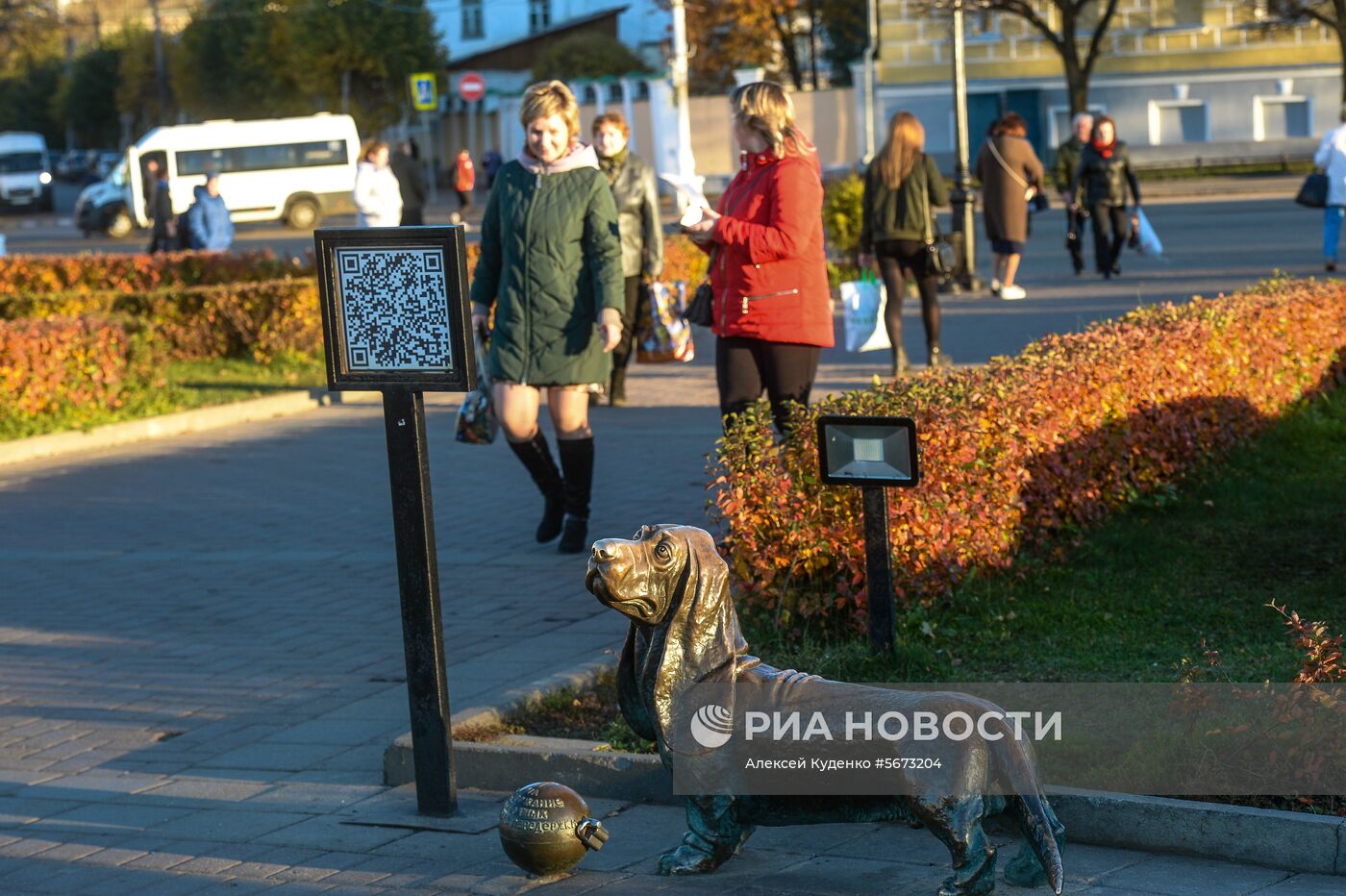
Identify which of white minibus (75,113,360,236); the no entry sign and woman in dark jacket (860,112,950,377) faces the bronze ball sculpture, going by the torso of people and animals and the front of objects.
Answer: the no entry sign

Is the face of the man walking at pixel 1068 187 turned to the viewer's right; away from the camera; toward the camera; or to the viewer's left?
toward the camera

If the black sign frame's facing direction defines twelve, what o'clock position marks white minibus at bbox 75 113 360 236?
The white minibus is roughly at 6 o'clock from the black sign frame.

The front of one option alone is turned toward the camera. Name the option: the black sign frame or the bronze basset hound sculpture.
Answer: the black sign frame

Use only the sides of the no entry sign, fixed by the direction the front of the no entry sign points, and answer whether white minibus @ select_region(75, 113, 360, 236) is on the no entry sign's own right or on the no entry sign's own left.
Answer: on the no entry sign's own right

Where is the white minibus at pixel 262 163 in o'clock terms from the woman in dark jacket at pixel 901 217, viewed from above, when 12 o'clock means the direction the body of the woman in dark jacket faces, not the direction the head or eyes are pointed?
The white minibus is roughly at 11 o'clock from the woman in dark jacket.

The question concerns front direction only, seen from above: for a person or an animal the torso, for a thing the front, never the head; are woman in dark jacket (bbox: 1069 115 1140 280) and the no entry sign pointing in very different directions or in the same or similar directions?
same or similar directions

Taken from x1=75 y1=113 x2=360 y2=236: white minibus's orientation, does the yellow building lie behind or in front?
behind

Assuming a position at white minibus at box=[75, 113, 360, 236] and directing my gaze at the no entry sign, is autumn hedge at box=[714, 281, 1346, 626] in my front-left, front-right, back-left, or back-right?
back-right

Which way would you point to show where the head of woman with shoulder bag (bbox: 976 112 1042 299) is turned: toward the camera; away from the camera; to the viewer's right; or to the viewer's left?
away from the camera

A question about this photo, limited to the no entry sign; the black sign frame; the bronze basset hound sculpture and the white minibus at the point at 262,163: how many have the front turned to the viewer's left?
2

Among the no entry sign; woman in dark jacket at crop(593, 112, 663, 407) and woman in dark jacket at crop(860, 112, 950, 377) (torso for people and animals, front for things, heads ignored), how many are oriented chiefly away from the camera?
1

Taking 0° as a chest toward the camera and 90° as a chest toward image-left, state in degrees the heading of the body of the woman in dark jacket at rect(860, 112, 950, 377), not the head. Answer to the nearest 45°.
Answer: approximately 180°

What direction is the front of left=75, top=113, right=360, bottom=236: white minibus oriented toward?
to the viewer's left

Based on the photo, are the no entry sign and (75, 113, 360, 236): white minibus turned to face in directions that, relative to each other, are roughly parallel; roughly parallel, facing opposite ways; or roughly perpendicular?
roughly perpendicular

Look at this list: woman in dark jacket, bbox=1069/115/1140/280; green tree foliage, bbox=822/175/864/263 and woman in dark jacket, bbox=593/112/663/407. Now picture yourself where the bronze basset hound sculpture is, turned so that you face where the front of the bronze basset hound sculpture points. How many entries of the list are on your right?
3

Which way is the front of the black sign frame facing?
toward the camera

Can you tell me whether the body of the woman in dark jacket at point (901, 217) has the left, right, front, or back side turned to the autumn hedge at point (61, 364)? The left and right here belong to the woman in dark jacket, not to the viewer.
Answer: left
